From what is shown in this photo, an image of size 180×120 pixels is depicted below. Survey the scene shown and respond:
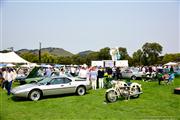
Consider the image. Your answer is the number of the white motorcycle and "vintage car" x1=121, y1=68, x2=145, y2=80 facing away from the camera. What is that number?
0

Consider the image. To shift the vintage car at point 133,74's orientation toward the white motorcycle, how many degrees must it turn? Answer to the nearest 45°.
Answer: approximately 45° to its left

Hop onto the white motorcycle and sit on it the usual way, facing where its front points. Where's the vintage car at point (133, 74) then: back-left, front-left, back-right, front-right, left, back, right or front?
back-right

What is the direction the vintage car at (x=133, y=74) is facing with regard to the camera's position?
facing the viewer and to the left of the viewer

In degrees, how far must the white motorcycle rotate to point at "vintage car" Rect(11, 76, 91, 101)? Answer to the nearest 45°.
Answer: approximately 45° to its right

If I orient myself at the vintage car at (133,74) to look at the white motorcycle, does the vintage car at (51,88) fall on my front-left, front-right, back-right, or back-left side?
front-right

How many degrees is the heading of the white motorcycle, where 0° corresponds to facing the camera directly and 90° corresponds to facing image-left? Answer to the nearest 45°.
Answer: approximately 45°

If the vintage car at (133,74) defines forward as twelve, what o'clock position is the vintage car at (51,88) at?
the vintage car at (51,88) is roughly at 11 o'clock from the vintage car at (133,74).
